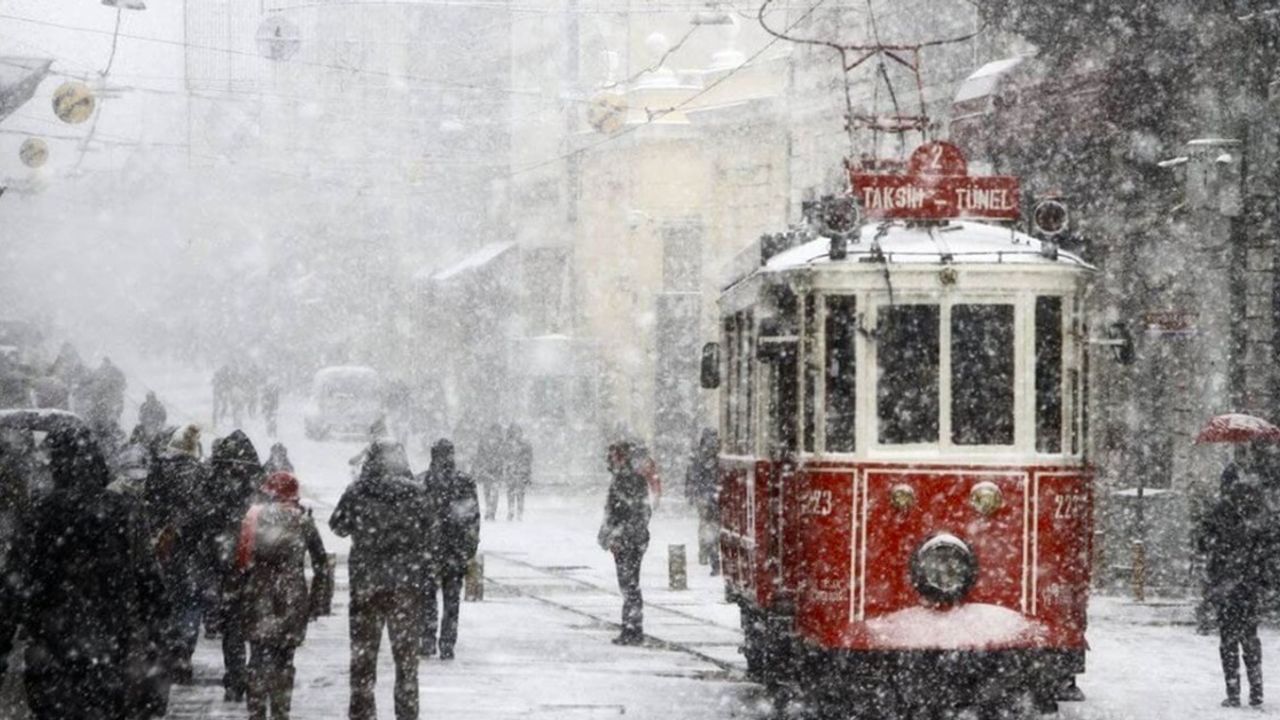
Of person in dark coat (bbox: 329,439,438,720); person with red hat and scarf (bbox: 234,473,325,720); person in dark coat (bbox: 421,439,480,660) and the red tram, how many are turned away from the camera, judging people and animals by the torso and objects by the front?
3

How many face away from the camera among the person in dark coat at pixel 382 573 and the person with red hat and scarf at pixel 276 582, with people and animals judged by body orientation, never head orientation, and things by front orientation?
2

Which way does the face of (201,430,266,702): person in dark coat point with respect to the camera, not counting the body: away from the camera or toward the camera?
away from the camera

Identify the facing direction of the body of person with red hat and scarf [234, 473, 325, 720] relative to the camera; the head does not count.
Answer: away from the camera

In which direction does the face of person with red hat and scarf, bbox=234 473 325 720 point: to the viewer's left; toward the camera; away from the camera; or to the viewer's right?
away from the camera

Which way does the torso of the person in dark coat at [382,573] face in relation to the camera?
away from the camera

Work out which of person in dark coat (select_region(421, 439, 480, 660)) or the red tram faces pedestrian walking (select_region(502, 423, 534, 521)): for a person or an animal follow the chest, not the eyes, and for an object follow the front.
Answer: the person in dark coat

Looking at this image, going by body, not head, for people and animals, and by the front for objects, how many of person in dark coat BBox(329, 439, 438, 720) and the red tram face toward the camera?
1

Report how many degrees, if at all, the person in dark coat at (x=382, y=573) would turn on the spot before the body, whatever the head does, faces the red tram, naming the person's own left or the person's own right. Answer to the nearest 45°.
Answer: approximately 90° to the person's own right

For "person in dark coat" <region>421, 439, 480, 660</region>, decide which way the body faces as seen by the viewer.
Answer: away from the camera

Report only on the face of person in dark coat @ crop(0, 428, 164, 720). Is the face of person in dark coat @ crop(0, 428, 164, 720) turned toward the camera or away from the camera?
away from the camera

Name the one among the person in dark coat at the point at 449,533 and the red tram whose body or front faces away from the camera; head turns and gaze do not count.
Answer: the person in dark coat
